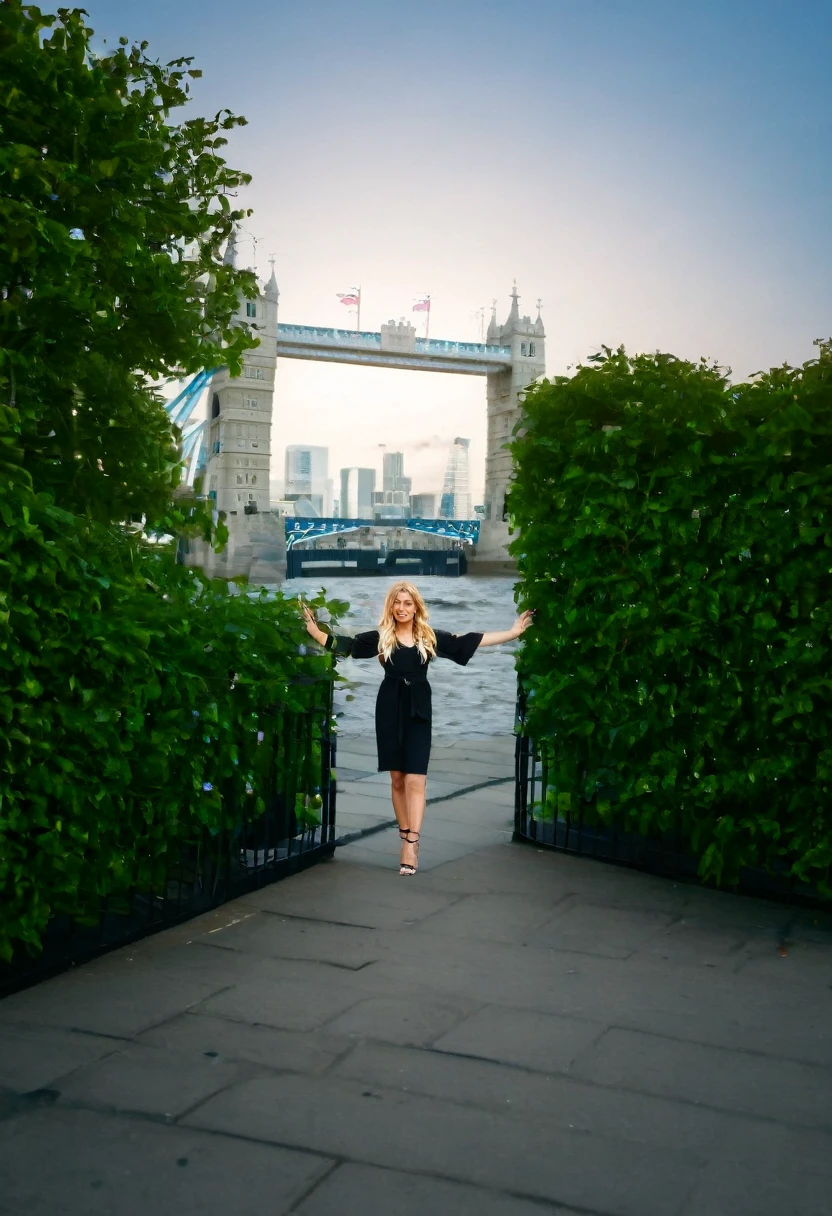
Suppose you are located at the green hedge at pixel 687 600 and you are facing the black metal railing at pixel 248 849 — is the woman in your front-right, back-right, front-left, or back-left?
front-right

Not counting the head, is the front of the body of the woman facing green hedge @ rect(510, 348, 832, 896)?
no

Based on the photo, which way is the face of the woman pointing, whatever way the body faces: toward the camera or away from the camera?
toward the camera

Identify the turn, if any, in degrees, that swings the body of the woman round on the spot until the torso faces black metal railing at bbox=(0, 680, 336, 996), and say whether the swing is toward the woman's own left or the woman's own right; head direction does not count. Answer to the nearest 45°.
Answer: approximately 45° to the woman's own right

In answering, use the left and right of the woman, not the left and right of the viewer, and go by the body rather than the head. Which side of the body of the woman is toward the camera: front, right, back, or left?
front

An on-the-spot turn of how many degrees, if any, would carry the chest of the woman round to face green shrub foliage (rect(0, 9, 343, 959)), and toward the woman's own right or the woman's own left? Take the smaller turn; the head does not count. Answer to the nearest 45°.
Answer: approximately 45° to the woman's own right

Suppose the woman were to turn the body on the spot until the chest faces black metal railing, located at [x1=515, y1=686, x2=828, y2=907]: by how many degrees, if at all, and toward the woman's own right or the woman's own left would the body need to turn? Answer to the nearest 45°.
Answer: approximately 90° to the woman's own left

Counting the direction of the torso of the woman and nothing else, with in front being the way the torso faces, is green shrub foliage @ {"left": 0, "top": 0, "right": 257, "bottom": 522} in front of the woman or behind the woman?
in front

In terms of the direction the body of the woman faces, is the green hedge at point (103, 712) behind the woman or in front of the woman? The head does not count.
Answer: in front

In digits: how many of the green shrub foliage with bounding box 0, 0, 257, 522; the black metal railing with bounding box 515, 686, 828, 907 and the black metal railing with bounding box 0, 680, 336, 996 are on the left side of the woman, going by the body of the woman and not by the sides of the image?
1
